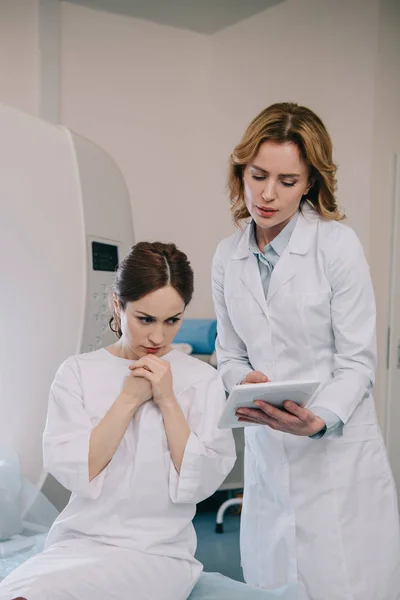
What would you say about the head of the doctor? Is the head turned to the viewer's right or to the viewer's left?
to the viewer's left

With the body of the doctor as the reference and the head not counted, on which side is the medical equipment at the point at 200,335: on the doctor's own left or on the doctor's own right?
on the doctor's own right

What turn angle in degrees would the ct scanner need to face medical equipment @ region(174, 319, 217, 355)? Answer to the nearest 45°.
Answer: approximately 90° to its left

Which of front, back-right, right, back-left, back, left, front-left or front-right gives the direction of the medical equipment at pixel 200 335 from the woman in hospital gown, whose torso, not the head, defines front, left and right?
back

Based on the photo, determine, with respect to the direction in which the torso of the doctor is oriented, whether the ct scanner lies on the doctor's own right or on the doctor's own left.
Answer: on the doctor's own right
